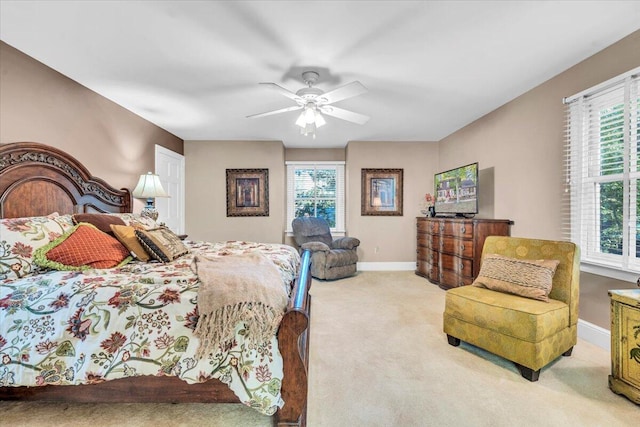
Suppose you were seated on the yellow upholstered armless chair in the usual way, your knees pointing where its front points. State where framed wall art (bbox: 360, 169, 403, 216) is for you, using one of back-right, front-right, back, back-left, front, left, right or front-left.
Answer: right

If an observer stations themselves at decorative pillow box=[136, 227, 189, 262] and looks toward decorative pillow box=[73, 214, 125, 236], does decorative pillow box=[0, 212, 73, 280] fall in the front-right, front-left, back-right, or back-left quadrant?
front-left

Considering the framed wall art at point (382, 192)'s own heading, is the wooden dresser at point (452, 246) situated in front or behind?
in front

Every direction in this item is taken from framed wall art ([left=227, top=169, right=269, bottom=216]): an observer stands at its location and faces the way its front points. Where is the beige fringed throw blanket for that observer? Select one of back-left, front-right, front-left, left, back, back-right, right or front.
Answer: front

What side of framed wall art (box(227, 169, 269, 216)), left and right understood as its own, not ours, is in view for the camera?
front

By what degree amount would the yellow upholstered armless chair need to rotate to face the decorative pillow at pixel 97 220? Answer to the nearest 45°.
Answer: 0° — it already faces it

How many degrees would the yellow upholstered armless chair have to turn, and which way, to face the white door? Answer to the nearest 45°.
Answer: approximately 45° to its right

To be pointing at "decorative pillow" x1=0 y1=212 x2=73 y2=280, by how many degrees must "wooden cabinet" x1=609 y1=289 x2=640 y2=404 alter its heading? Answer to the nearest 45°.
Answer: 0° — it already faces it

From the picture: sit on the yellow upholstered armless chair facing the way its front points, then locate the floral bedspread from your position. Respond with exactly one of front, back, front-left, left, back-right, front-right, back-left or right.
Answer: front

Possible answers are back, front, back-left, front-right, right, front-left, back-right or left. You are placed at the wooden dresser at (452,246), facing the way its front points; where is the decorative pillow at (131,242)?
front

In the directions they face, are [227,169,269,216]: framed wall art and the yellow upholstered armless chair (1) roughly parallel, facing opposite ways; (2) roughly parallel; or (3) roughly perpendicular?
roughly perpendicular

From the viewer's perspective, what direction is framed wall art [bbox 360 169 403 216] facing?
toward the camera

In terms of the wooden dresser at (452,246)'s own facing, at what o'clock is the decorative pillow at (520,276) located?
The decorative pillow is roughly at 10 o'clock from the wooden dresser.

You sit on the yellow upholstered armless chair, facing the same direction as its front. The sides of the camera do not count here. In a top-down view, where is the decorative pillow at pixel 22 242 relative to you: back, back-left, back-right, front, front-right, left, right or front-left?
front

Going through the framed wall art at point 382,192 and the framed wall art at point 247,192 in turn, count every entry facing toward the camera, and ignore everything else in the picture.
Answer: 2

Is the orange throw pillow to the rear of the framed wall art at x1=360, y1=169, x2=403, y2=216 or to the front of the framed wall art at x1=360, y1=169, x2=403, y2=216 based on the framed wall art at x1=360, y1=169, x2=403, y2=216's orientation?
to the front

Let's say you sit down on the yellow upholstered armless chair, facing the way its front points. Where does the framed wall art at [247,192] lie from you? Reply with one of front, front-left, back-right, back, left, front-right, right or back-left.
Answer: front-right

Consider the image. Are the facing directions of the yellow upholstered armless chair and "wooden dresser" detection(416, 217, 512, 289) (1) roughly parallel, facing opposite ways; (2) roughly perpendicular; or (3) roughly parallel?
roughly parallel

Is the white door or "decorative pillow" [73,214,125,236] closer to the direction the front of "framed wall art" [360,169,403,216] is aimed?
the decorative pillow

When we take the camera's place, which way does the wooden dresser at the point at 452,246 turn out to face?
facing the viewer and to the left of the viewer
